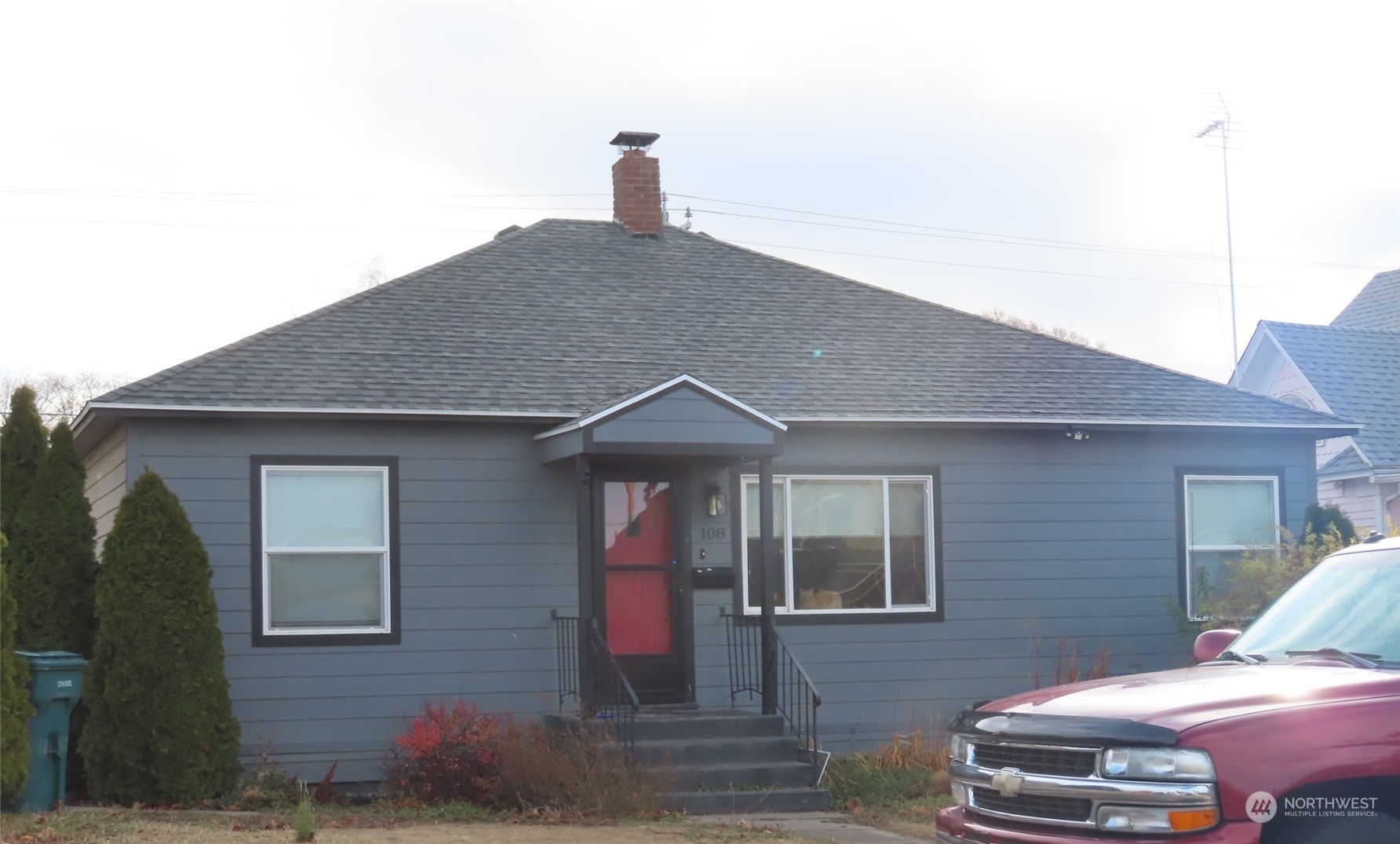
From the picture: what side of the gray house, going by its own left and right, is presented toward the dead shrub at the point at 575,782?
front

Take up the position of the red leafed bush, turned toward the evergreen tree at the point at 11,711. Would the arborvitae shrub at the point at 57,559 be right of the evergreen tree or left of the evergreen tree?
right

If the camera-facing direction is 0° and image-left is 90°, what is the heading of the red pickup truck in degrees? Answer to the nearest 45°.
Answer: approximately 45°

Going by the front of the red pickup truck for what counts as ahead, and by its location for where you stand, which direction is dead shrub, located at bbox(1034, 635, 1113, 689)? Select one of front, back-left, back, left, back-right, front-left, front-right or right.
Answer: back-right

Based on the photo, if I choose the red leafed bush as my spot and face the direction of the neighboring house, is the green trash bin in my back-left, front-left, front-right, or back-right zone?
back-left

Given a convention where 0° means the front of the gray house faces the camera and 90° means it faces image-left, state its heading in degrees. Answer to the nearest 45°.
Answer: approximately 0°

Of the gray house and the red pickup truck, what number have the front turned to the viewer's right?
0

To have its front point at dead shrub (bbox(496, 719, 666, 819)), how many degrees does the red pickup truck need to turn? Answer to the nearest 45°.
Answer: approximately 90° to its right

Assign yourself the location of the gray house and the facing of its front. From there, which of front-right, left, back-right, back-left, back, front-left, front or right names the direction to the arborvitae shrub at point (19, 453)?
right
